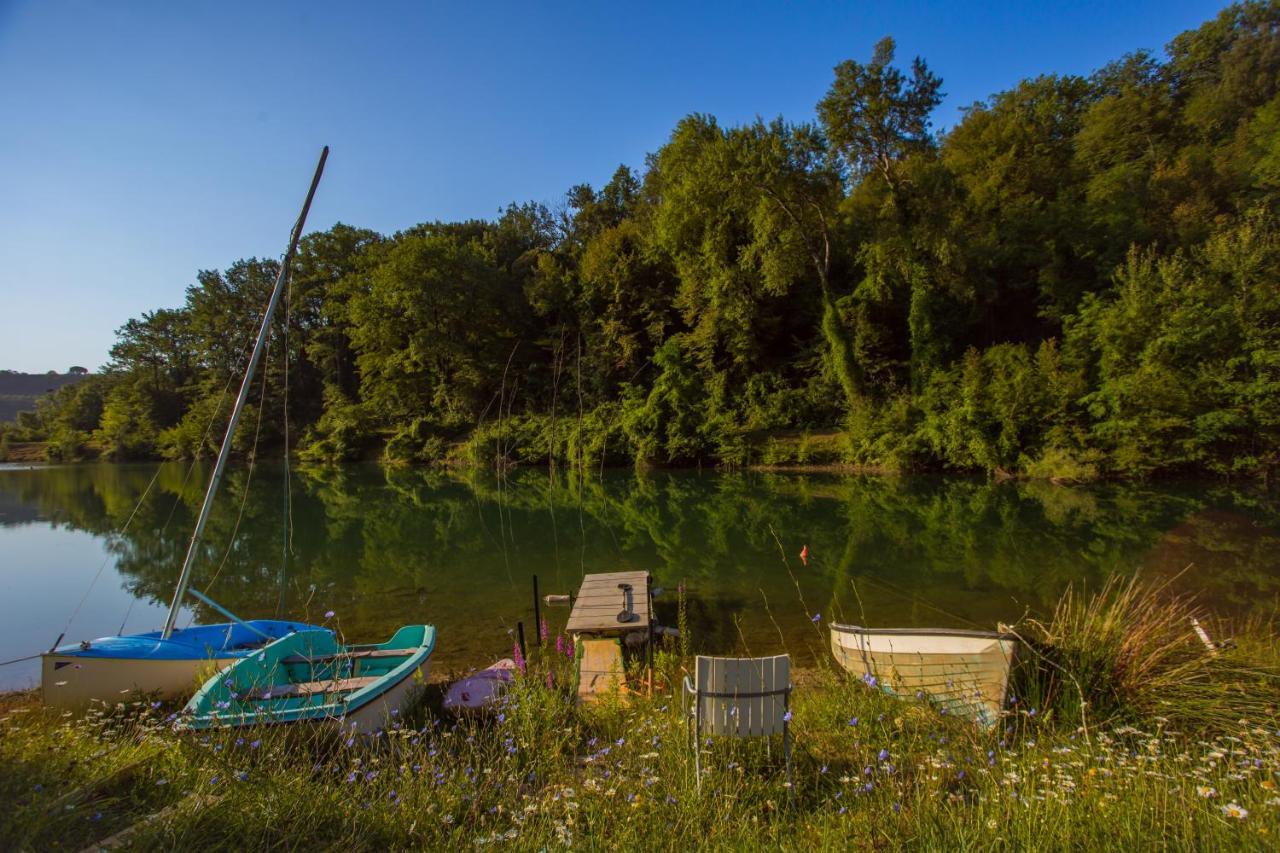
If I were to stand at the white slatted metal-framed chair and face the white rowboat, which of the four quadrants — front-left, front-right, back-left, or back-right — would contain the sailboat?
back-left

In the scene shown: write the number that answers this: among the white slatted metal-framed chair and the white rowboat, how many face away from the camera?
1

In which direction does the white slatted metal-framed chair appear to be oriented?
away from the camera

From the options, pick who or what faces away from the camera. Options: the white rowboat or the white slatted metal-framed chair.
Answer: the white slatted metal-framed chair

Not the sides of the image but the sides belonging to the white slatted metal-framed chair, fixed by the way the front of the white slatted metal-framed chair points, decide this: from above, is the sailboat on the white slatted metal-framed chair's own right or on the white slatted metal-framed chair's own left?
on the white slatted metal-framed chair's own left

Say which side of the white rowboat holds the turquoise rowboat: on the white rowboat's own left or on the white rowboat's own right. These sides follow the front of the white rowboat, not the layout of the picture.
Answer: on the white rowboat's own right

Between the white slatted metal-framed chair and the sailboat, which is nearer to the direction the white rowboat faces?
the white slatted metal-framed chair

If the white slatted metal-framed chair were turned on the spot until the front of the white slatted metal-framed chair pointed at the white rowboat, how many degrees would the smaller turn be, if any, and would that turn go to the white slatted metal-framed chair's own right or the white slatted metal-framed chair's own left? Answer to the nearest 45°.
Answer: approximately 45° to the white slatted metal-framed chair's own right
